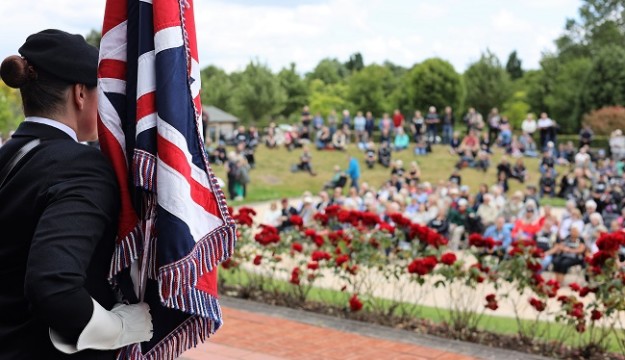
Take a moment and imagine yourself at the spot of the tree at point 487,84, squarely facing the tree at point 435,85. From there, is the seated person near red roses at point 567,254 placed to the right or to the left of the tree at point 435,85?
left

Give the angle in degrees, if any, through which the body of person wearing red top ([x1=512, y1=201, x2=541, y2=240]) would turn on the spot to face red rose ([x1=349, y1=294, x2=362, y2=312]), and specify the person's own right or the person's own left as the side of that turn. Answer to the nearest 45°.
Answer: approximately 45° to the person's own left

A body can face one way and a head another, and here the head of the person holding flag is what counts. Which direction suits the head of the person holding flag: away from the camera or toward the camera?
away from the camera

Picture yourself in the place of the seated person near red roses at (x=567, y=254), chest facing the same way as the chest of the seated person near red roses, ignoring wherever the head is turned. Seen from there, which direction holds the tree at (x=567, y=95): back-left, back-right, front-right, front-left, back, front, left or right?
back-right

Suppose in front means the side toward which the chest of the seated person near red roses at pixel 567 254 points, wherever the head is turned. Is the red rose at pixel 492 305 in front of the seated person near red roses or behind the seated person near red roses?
in front

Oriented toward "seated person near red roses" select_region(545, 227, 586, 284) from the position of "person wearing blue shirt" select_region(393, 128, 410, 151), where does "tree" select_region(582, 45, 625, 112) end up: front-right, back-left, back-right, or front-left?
back-left

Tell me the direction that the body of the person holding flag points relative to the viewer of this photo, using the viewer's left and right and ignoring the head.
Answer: facing away from the viewer and to the right of the viewer

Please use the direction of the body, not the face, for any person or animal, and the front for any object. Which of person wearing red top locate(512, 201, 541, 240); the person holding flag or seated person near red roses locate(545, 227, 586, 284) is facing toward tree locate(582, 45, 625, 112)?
the person holding flag

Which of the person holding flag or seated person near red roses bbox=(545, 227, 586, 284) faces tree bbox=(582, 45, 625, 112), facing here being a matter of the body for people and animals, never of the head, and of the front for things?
the person holding flag

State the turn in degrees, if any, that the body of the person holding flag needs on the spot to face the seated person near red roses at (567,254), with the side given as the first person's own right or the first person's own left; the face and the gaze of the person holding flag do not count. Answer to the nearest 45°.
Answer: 0° — they already face them

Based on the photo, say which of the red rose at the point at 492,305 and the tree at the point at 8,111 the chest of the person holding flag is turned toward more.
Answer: the red rose

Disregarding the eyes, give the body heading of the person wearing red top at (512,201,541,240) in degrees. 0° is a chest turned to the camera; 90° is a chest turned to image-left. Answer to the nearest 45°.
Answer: approximately 45°

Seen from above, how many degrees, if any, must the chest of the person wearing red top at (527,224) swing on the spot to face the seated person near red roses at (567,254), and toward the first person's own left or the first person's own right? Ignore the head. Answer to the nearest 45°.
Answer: approximately 45° to the first person's own left
